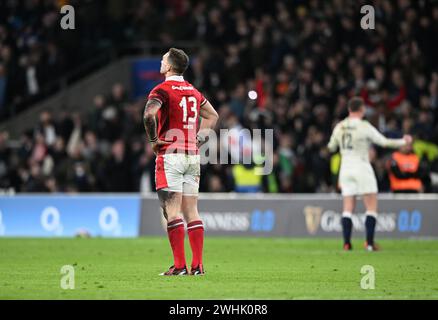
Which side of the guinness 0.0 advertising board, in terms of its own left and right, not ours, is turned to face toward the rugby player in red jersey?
front

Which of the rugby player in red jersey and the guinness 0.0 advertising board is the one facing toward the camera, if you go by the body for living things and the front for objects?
the guinness 0.0 advertising board

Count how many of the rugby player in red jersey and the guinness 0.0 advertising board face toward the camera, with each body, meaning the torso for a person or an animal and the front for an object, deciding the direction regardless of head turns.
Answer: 1

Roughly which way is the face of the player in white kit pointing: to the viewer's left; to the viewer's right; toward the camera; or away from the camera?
away from the camera

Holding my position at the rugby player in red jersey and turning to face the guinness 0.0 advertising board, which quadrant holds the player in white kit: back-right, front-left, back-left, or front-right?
front-right

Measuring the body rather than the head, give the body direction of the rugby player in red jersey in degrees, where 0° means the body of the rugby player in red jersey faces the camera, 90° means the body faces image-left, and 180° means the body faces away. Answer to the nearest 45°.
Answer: approximately 135°

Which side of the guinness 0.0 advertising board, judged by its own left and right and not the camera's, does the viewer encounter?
front

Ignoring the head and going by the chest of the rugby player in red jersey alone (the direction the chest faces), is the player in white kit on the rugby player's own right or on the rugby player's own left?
on the rugby player's own right

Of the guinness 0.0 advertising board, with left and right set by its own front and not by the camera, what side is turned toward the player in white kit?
front
